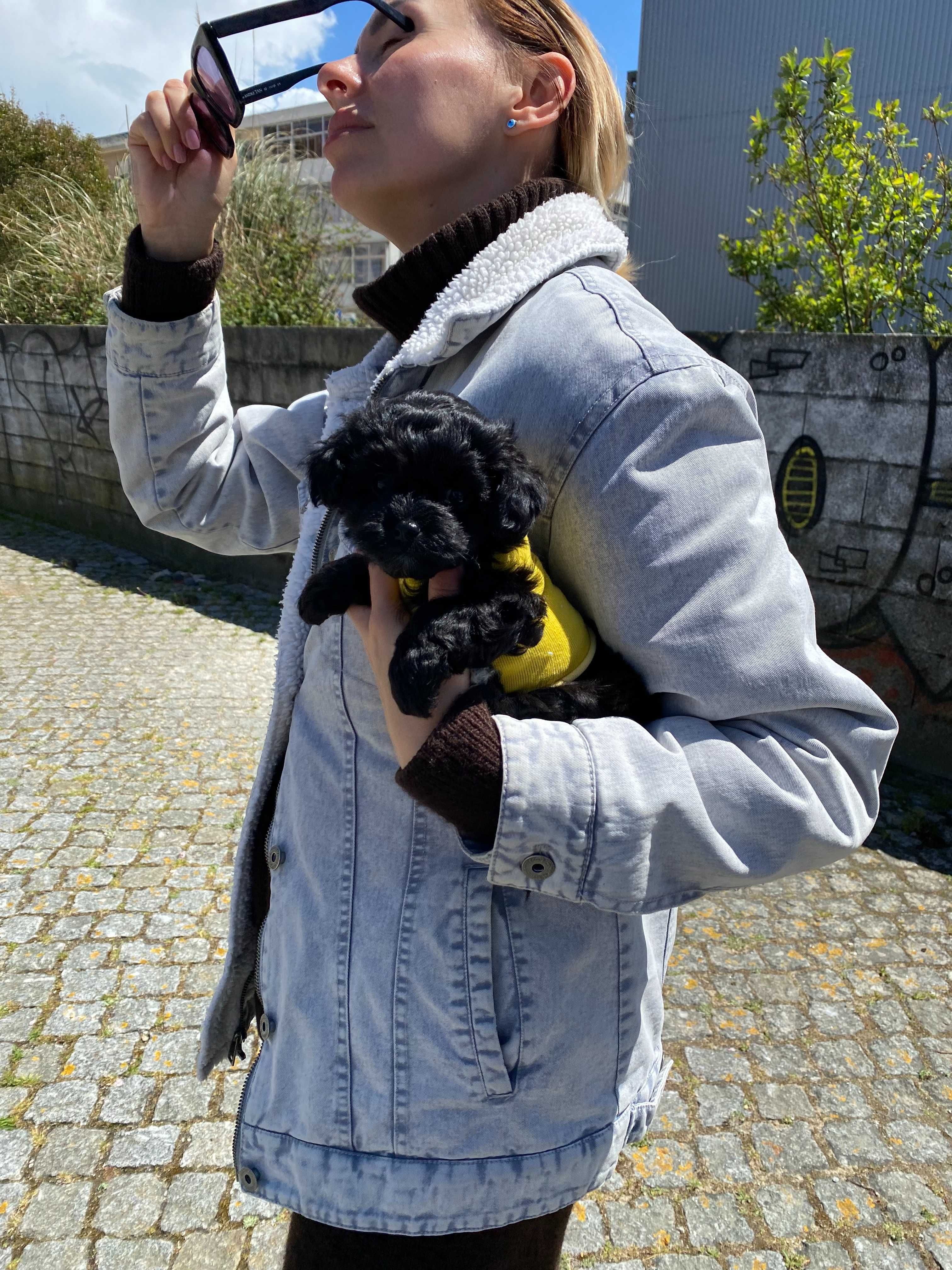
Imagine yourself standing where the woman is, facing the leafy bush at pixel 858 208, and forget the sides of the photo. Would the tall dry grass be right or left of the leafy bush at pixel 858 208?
left

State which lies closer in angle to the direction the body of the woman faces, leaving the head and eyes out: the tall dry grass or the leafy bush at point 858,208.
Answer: the tall dry grass

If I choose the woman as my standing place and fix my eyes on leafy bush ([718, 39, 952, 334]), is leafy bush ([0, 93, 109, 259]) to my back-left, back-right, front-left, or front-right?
front-left

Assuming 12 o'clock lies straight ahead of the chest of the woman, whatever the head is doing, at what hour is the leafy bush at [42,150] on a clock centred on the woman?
The leafy bush is roughly at 2 o'clock from the woman.

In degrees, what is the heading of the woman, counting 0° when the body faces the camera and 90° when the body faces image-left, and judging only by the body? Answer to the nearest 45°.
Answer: approximately 90°

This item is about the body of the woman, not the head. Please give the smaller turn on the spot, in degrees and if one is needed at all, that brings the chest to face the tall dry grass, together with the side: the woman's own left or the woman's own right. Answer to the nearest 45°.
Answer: approximately 90° to the woman's own right

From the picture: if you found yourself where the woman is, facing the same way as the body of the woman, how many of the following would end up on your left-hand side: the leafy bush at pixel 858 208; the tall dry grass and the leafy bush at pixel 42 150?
0

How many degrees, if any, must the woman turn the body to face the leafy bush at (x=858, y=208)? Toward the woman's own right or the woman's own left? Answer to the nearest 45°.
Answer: approximately 90° to the woman's own right

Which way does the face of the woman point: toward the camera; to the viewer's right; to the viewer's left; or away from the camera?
to the viewer's left
